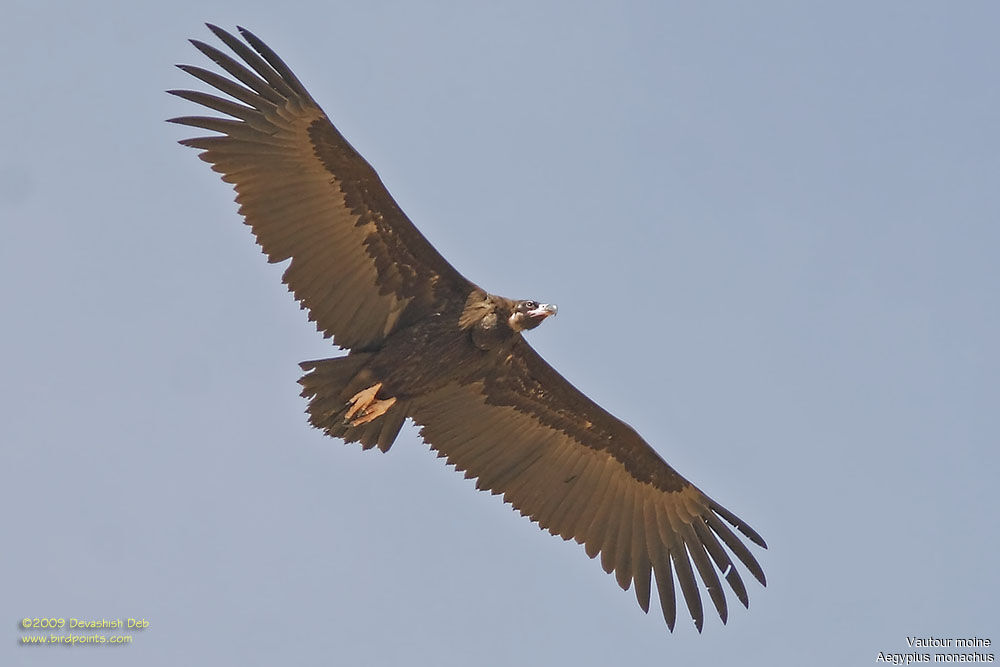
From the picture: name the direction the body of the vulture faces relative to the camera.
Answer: to the viewer's right
